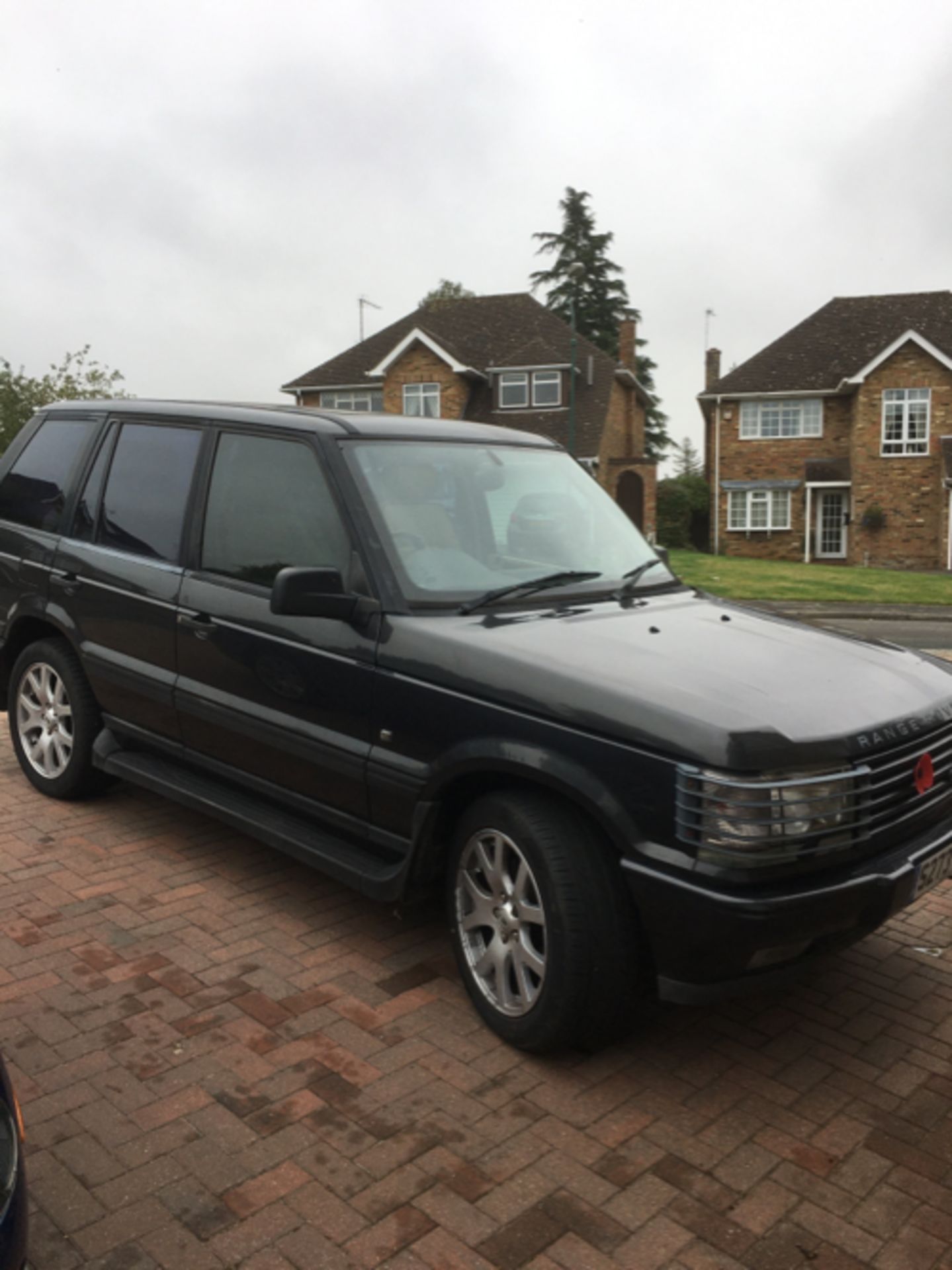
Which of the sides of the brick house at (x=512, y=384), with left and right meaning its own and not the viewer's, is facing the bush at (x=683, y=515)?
left

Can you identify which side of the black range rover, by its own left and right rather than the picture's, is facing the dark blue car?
right

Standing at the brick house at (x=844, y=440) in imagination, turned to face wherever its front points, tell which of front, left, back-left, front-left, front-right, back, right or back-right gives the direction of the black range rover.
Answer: front

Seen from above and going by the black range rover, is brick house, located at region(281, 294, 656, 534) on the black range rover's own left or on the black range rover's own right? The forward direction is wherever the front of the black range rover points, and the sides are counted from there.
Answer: on the black range rover's own left

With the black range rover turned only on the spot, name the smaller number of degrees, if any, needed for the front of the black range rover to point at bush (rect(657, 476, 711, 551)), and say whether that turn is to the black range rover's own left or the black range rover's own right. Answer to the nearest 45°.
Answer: approximately 135° to the black range rover's own left

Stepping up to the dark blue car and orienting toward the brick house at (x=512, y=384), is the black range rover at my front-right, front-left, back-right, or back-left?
front-right

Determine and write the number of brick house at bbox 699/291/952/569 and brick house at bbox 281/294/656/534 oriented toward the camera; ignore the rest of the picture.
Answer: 2

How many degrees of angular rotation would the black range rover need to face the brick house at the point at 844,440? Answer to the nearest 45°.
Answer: approximately 135° to its left

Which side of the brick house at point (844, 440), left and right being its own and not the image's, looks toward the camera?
front

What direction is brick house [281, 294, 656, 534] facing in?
toward the camera

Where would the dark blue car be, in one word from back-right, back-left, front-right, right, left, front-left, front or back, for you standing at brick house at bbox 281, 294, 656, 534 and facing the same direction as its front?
front

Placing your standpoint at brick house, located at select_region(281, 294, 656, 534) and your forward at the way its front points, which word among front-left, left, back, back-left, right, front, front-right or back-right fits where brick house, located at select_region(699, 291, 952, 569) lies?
left

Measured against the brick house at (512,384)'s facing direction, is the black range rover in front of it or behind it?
in front

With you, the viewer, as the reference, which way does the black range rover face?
facing the viewer and to the right of the viewer
